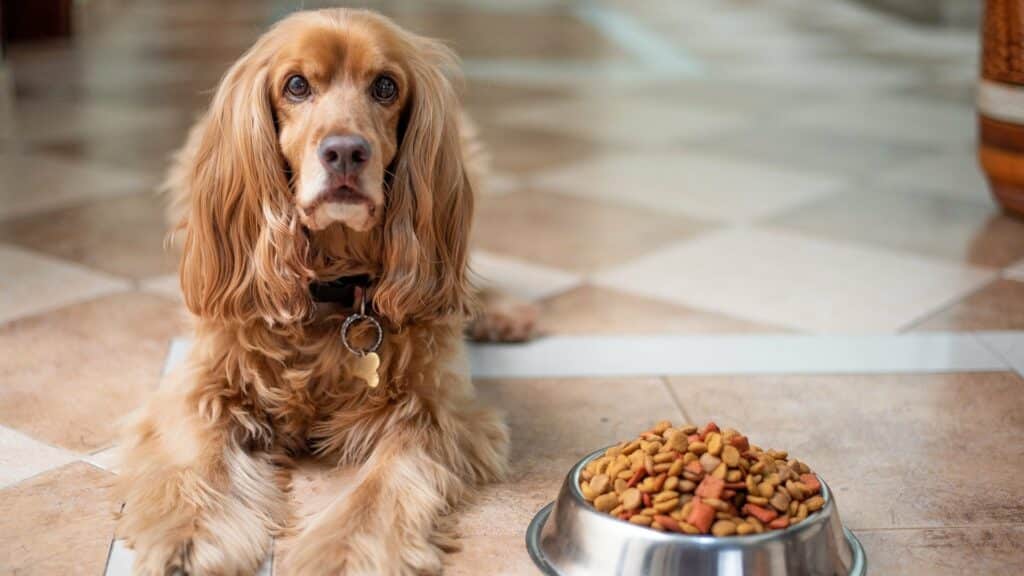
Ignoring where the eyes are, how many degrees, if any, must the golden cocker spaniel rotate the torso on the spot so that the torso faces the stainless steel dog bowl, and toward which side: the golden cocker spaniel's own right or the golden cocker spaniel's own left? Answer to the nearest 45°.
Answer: approximately 45° to the golden cocker spaniel's own left

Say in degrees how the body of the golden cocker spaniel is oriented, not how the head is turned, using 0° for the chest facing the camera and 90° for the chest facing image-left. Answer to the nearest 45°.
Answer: approximately 0°

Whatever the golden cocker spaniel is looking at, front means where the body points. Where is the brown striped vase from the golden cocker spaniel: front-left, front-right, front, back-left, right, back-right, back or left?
back-left

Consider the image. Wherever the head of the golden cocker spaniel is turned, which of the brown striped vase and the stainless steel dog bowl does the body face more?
the stainless steel dog bowl
